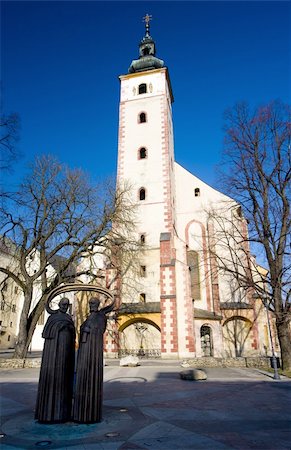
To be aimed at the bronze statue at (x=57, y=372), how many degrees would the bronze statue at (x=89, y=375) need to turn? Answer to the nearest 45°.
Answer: approximately 90° to its right

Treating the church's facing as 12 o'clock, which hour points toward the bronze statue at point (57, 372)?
The bronze statue is roughly at 12 o'clock from the church.

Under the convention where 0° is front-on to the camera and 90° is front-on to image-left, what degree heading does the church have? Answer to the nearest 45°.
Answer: approximately 0°

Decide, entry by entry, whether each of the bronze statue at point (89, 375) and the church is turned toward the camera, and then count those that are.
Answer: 2

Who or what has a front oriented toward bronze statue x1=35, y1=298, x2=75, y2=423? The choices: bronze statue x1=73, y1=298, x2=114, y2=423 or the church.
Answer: the church

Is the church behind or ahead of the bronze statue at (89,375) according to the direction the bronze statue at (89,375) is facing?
behind

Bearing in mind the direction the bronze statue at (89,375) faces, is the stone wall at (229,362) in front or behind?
behind

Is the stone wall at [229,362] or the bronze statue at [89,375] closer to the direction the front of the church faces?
the bronze statue

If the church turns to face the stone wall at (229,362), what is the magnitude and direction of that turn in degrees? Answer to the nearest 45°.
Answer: approximately 45° to its left
